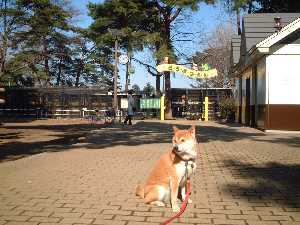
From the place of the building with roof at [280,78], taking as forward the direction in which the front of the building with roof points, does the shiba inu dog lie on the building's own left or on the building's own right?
on the building's own left

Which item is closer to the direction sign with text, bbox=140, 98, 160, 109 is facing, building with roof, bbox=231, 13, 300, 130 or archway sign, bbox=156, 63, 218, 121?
the building with roof

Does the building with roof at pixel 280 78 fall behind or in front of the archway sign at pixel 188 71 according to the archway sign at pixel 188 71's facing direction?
in front

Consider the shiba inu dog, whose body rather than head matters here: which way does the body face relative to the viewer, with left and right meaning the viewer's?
facing the viewer and to the right of the viewer

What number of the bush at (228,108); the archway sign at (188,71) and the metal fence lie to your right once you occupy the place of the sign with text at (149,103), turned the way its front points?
1

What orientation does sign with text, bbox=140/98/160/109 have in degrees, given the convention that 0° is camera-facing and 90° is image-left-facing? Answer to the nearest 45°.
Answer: approximately 0°

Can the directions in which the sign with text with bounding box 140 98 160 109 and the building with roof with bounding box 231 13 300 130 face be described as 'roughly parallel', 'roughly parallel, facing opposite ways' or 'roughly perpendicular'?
roughly perpendicular

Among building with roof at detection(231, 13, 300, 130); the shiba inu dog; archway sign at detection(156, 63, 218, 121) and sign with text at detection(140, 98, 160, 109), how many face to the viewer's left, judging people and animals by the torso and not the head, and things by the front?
1

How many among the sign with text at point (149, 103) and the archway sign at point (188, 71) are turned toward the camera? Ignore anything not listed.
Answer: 2

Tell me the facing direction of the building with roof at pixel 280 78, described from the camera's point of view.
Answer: facing to the left of the viewer

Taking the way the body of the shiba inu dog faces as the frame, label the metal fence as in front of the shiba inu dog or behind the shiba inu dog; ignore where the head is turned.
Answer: behind

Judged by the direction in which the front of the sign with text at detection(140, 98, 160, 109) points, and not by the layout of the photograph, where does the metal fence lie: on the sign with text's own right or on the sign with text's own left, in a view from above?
on the sign with text's own right

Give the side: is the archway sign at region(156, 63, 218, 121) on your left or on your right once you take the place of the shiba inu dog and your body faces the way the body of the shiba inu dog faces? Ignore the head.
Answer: on your left

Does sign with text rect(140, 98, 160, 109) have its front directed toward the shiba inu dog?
yes

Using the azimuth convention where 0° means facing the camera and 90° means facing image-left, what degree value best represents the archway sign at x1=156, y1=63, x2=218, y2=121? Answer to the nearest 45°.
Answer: approximately 0°
